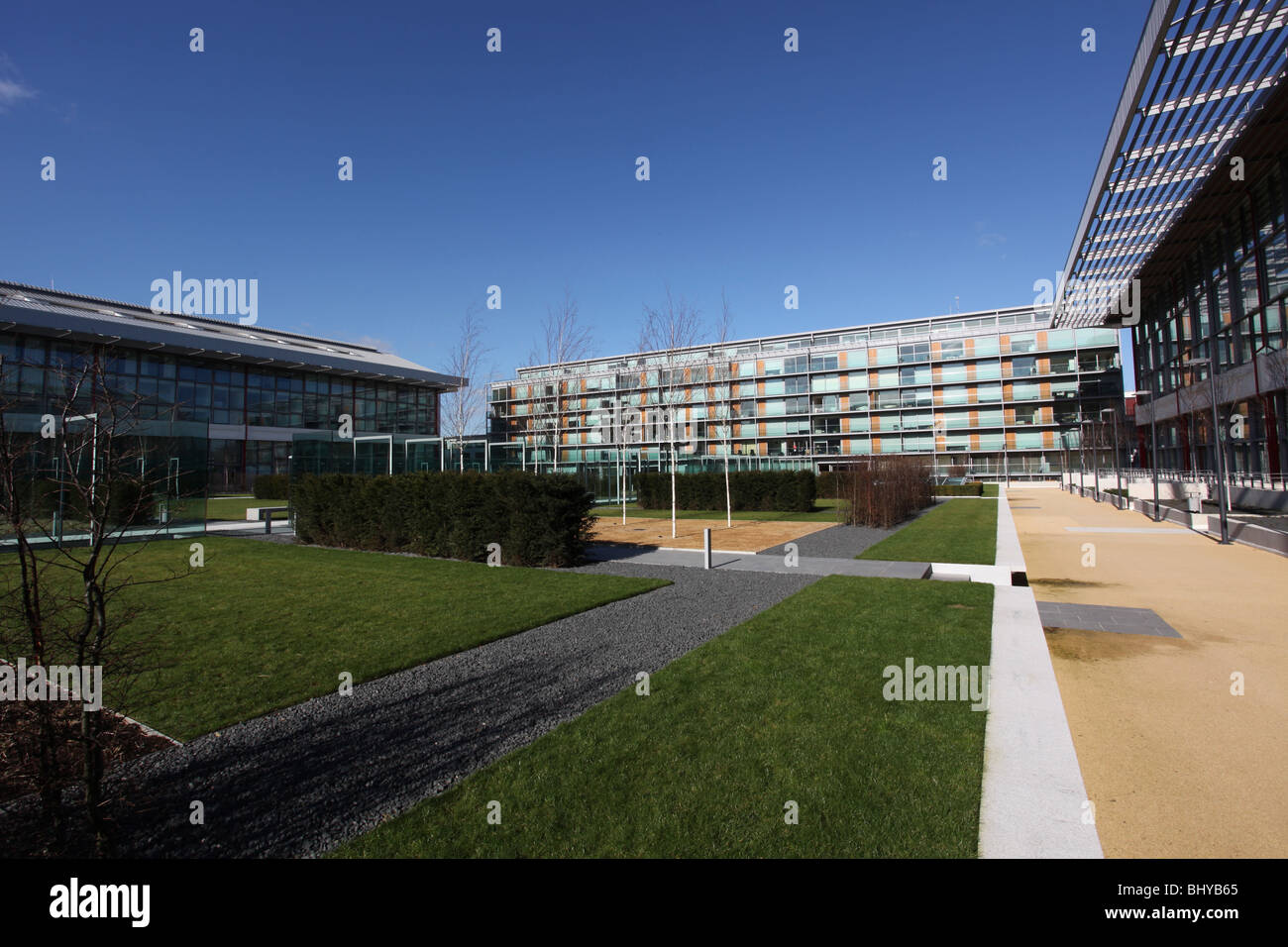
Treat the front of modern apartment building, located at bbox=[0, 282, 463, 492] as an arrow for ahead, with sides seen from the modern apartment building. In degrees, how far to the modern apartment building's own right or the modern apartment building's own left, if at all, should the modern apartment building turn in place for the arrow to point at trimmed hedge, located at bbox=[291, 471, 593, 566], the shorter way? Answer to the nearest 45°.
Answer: approximately 45° to the modern apartment building's own right

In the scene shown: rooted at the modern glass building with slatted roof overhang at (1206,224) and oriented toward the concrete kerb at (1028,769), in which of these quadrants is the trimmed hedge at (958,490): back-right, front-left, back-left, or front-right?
back-right

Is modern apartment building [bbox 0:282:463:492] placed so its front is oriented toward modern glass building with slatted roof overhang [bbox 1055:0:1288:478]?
yes

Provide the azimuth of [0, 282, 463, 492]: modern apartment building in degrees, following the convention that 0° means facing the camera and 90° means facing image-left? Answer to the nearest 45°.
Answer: approximately 315°
